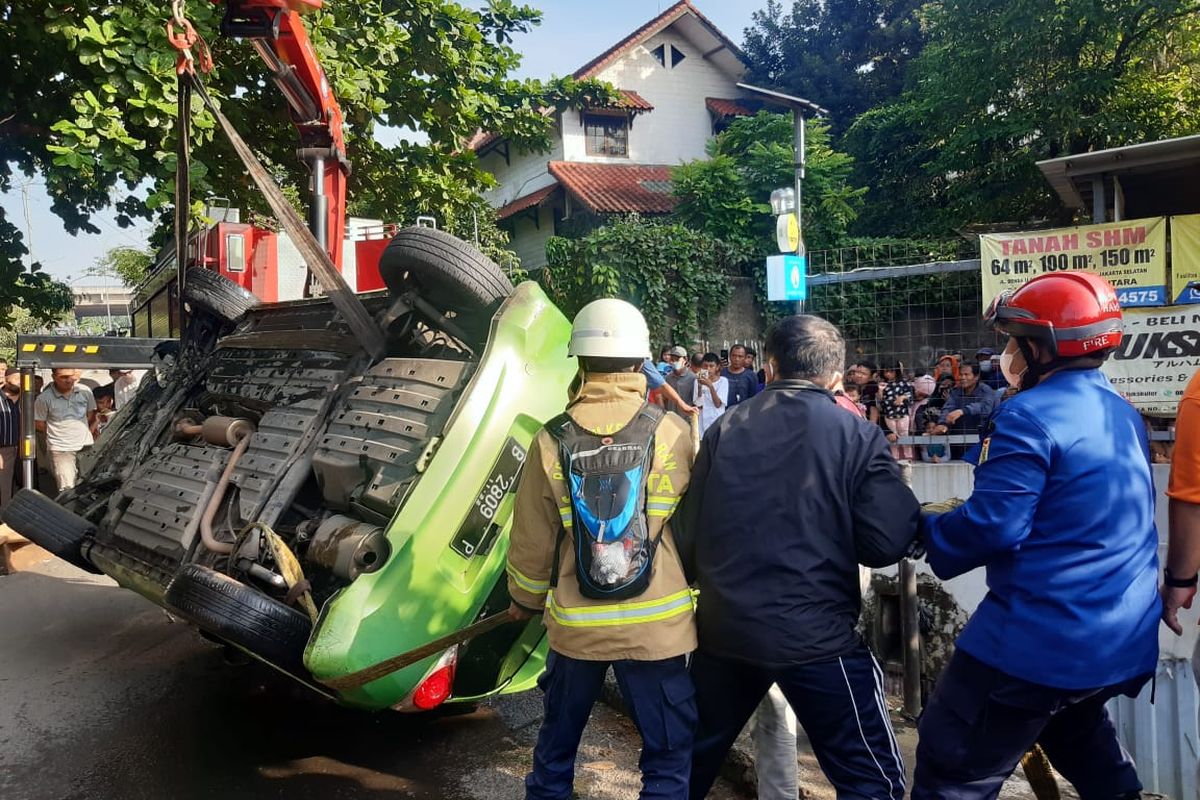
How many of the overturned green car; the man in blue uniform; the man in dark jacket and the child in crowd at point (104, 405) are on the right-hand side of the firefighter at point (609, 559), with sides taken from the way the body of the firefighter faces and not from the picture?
2

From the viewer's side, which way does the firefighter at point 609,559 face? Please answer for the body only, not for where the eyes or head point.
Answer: away from the camera

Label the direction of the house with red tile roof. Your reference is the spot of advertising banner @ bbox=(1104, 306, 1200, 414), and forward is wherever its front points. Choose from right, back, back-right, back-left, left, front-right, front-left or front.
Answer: back-right

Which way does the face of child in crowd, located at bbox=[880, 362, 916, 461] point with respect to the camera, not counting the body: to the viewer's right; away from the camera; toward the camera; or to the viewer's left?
toward the camera

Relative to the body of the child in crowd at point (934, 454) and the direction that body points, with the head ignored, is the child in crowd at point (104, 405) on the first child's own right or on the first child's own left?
on the first child's own right

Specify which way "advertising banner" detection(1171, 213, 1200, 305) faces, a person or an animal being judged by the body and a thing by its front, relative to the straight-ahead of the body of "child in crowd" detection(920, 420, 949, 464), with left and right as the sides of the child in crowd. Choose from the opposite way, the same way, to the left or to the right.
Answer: the same way

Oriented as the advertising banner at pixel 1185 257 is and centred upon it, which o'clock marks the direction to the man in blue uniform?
The man in blue uniform is roughly at 12 o'clock from the advertising banner.

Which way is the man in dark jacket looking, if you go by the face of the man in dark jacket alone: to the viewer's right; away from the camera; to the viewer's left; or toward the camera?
away from the camera

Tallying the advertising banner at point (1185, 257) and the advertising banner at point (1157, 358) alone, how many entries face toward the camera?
2

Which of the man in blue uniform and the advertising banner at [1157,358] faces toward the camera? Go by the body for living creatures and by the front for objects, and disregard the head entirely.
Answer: the advertising banner

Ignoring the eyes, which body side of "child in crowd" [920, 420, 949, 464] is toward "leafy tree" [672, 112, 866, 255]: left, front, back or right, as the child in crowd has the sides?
back

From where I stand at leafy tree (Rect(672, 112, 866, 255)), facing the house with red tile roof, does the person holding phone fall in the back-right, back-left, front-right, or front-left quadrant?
back-left

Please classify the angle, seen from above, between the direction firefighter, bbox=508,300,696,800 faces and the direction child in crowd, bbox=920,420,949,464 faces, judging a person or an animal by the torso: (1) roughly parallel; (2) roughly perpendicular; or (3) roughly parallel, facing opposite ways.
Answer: roughly parallel, facing opposite ways

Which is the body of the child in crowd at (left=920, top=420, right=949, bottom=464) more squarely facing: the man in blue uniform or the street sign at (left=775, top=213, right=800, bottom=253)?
the man in blue uniform

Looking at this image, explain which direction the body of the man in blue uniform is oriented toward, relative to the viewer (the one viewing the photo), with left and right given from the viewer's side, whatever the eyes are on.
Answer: facing away from the viewer and to the left of the viewer

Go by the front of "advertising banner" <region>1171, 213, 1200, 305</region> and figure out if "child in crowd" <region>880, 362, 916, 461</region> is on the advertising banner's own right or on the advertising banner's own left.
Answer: on the advertising banner's own right

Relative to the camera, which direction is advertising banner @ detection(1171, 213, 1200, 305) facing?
toward the camera

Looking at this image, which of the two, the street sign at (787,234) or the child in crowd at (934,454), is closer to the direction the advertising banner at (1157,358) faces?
the child in crowd

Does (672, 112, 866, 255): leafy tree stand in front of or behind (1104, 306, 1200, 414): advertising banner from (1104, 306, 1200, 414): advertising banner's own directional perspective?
behind

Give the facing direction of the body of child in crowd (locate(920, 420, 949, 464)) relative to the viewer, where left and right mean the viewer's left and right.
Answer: facing the viewer
